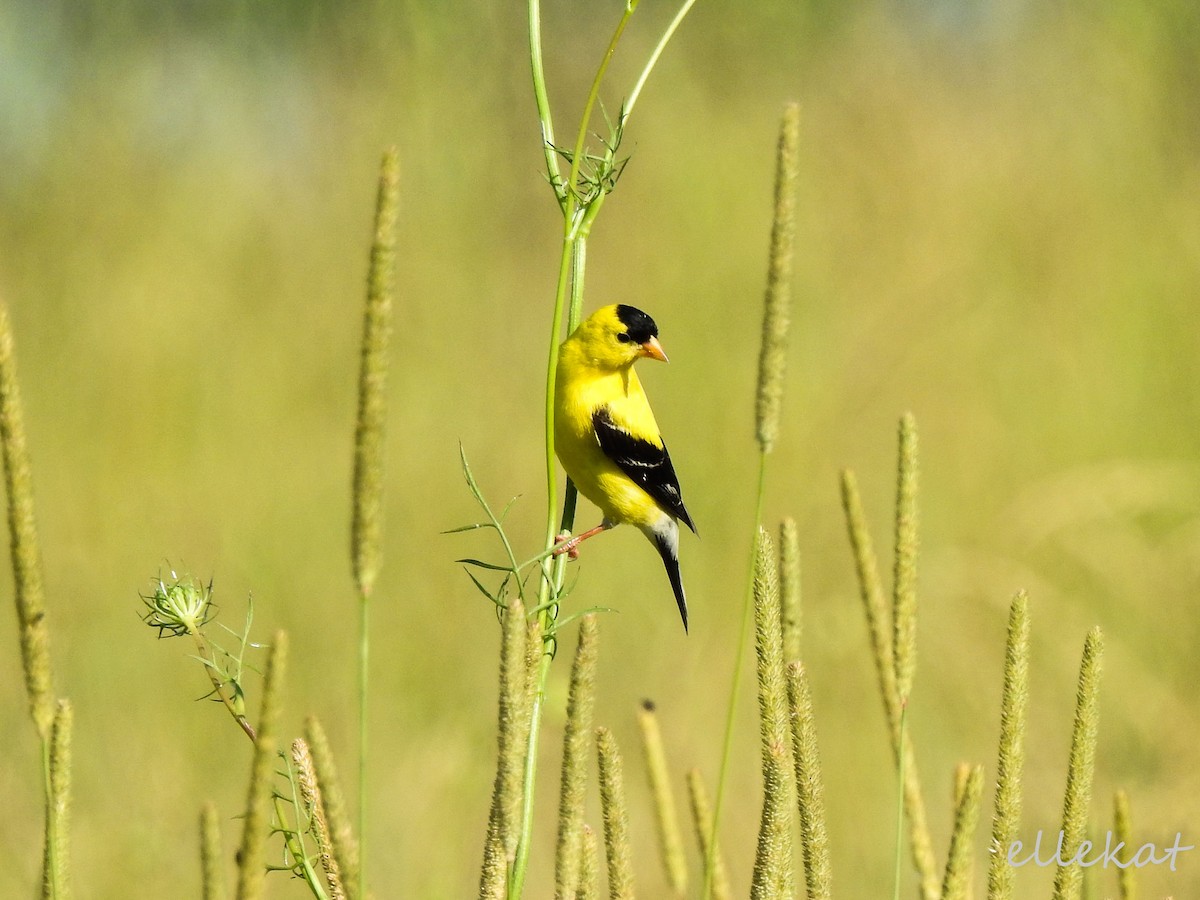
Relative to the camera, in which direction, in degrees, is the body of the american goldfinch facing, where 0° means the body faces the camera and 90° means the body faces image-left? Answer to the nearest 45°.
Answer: approximately 90°
